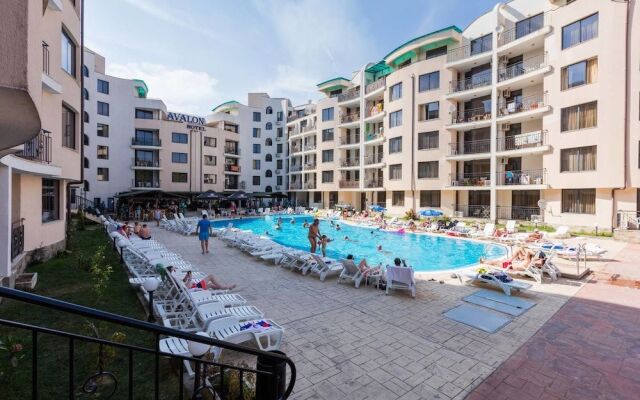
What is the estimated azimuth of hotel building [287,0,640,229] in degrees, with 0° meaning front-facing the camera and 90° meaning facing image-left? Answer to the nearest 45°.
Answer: approximately 45°

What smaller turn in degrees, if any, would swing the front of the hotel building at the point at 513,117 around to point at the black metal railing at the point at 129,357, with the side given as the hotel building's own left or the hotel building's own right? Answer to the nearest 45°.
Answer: approximately 45° to the hotel building's own left
